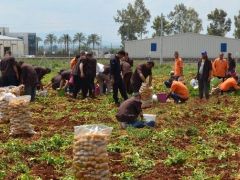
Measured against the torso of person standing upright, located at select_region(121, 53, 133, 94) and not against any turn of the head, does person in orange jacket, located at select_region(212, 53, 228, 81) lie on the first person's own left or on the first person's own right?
on the first person's own right

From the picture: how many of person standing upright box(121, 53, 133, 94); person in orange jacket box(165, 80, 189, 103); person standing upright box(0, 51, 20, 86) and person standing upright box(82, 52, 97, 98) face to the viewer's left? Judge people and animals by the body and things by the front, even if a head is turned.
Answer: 1

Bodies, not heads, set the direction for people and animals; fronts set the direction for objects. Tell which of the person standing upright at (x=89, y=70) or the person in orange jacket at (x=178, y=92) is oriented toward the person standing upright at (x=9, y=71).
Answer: the person in orange jacket

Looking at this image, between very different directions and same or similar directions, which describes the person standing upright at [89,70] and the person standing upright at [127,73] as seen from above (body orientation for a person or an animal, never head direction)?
same or similar directions

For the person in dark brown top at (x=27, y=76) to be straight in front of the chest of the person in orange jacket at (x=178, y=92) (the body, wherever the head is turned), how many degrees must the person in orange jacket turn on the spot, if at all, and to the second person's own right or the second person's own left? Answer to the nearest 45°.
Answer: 0° — they already face them

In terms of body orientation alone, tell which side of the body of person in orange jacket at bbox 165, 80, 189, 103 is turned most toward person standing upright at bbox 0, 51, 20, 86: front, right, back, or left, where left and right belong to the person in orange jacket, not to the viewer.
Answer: front

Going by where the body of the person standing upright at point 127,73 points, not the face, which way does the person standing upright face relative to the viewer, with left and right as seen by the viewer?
facing away from the viewer

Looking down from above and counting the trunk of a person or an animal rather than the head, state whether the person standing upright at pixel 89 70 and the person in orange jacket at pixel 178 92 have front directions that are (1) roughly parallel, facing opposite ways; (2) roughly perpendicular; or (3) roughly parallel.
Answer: roughly perpendicular

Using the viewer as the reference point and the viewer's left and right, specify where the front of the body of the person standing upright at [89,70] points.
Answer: facing away from the viewer

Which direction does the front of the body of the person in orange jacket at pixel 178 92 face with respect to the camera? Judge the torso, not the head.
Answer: to the viewer's left
